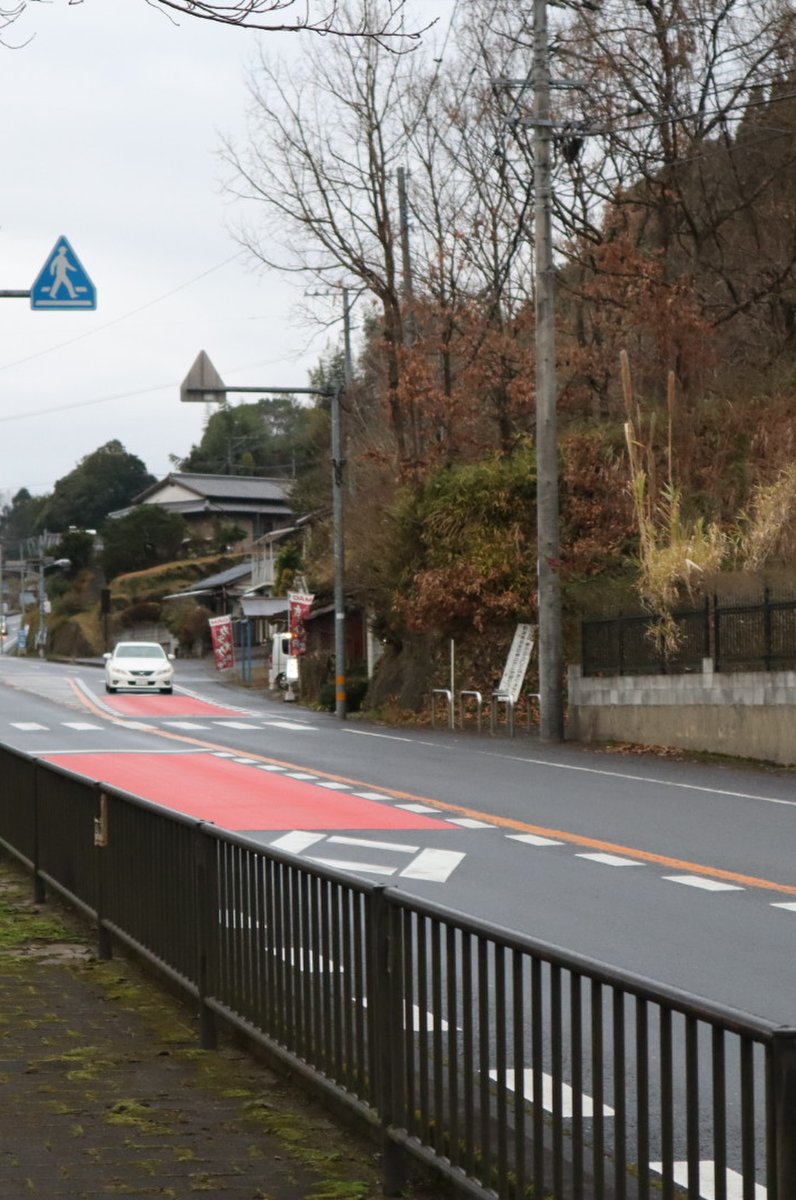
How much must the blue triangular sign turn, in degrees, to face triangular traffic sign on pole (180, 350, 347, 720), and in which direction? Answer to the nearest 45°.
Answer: approximately 180°

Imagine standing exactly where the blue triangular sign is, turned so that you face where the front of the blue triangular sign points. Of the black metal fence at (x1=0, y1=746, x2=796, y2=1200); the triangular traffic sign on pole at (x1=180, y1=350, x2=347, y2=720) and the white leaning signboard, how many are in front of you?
1

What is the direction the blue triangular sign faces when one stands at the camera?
facing the viewer

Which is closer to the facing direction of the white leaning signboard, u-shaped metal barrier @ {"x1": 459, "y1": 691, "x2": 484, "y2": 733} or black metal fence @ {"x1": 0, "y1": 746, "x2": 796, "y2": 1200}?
the black metal fence

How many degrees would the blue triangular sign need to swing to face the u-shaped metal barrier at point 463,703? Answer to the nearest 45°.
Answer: approximately 135° to its left

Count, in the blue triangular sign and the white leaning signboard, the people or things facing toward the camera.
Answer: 2

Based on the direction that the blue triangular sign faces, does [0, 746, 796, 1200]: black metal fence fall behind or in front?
in front

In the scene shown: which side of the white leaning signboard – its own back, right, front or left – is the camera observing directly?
front

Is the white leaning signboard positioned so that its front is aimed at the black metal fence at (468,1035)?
yes

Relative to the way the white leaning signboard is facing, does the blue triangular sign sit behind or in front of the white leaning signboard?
in front
